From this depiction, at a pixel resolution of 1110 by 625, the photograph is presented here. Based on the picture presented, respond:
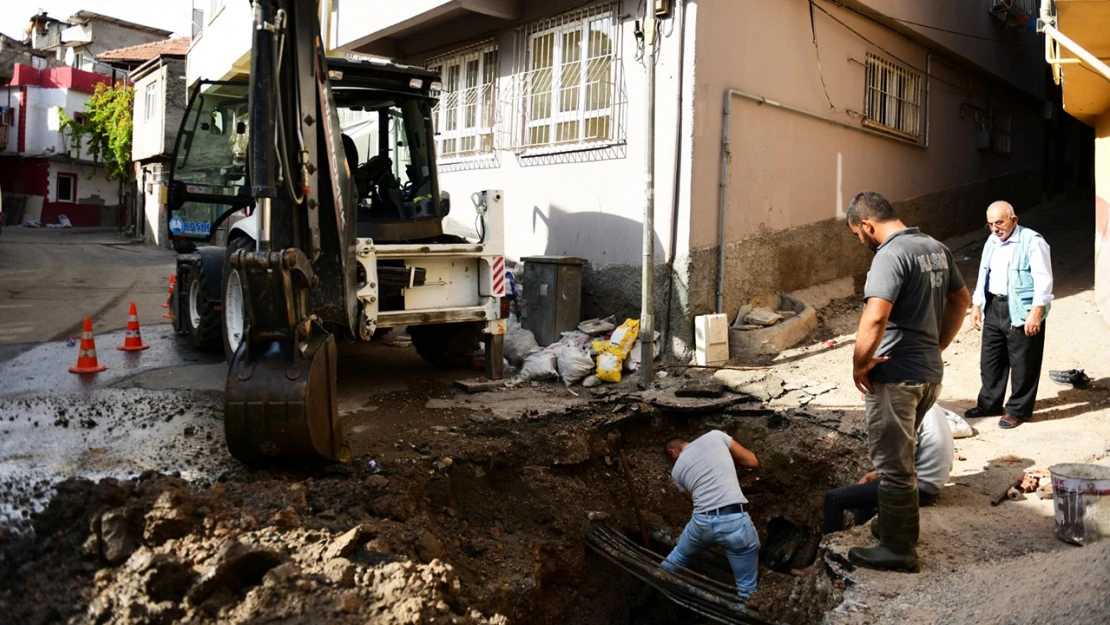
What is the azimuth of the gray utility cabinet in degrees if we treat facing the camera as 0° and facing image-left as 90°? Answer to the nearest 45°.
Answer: approximately 45°

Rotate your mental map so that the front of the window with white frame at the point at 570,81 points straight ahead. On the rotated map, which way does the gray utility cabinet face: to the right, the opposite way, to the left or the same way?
the same way

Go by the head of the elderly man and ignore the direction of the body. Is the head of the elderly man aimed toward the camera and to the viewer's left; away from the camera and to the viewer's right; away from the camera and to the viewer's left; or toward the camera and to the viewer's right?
toward the camera and to the viewer's left

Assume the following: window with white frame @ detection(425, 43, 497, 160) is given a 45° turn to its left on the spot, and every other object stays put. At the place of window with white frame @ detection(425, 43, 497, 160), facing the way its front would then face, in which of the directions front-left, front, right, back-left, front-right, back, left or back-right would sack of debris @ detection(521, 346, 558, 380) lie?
front

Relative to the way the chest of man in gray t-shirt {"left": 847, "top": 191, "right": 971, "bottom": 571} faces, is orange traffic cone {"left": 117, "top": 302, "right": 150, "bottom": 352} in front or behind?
in front

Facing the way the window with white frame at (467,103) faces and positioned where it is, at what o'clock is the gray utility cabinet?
The gray utility cabinet is roughly at 10 o'clock from the window with white frame.

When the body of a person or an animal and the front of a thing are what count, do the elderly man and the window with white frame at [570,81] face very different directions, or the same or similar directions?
same or similar directions

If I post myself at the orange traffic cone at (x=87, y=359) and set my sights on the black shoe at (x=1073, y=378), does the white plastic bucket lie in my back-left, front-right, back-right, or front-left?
front-right

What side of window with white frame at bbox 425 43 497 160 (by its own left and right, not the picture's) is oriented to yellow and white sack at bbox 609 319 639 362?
left

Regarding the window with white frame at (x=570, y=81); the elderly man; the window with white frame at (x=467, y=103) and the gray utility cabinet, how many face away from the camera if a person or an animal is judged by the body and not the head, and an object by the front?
0

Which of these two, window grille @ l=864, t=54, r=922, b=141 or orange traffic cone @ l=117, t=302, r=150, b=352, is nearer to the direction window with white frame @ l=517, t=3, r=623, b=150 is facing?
the orange traffic cone

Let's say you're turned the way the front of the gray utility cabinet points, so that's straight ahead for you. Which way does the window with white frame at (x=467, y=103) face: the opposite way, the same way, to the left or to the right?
the same way
